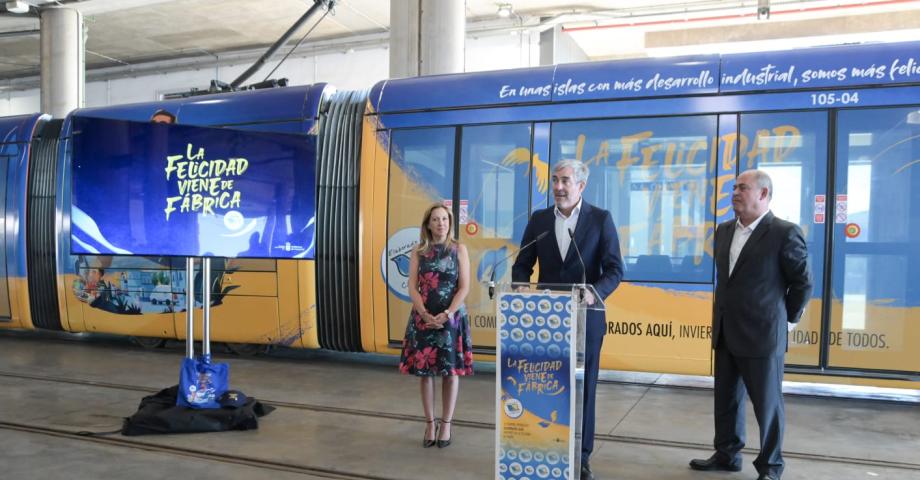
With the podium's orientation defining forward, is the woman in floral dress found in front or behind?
behind

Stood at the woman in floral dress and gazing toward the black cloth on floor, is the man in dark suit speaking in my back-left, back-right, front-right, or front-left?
back-left

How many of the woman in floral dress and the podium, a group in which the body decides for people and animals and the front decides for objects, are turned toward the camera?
2

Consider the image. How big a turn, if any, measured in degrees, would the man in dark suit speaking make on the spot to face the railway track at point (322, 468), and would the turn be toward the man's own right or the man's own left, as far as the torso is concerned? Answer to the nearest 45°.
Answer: approximately 45° to the man's own right

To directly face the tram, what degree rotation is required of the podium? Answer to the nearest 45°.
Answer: approximately 180°

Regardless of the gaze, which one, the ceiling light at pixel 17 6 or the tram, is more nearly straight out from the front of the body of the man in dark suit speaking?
the ceiling light

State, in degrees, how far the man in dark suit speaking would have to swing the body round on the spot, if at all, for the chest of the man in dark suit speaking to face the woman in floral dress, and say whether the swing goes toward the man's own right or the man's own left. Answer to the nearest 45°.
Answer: approximately 90° to the man's own right

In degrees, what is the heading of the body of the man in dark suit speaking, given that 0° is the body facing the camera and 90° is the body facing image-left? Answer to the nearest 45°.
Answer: approximately 45°

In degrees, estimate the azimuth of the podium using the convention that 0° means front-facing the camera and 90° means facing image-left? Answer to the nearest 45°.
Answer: approximately 0°
